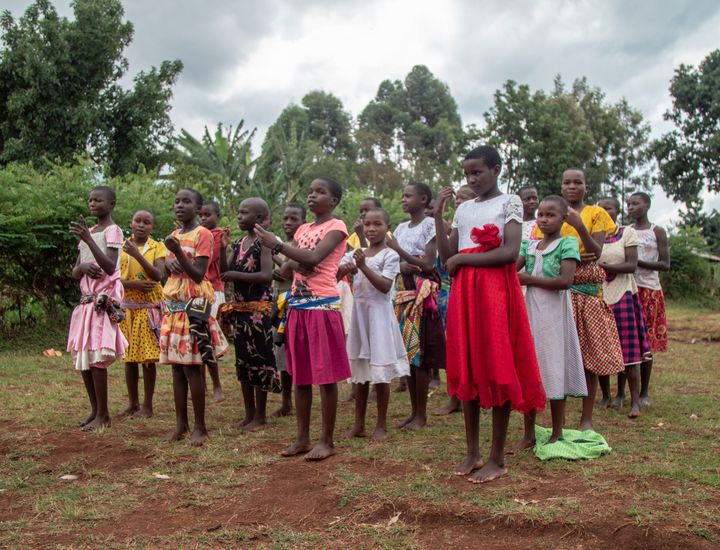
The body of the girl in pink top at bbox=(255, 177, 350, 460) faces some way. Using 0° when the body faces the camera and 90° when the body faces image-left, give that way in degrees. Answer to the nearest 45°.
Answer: approximately 45°

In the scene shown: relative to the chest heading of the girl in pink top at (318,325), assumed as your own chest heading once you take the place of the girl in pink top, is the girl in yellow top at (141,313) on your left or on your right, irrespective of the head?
on your right

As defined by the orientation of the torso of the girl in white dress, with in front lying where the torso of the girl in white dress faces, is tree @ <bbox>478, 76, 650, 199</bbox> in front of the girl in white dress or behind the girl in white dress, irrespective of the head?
behind

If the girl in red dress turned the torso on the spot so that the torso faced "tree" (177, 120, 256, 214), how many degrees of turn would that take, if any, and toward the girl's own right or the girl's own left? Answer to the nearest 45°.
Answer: approximately 90° to the girl's own right

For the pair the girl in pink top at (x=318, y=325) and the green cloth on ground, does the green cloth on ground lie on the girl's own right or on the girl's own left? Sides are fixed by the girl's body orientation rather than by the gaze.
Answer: on the girl's own left

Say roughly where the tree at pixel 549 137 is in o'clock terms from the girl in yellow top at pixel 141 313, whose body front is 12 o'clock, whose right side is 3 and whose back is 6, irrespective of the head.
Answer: The tree is roughly at 6 o'clock from the girl in yellow top.

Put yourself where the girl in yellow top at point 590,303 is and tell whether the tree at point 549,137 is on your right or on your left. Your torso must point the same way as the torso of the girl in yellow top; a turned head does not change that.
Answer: on your right

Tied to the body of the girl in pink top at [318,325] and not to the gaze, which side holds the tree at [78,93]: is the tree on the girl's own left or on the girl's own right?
on the girl's own right
